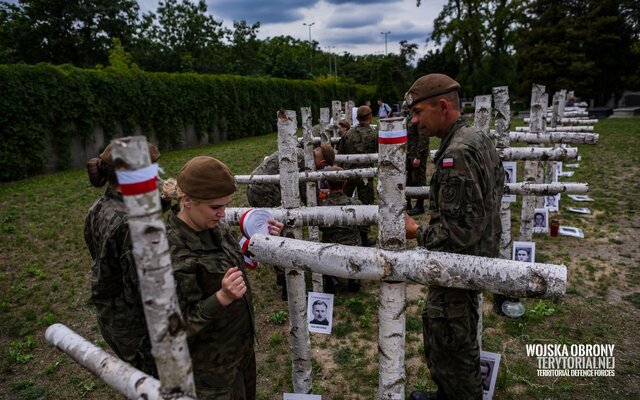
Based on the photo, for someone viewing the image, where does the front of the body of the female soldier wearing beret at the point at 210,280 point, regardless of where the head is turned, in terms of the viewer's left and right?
facing the viewer and to the right of the viewer

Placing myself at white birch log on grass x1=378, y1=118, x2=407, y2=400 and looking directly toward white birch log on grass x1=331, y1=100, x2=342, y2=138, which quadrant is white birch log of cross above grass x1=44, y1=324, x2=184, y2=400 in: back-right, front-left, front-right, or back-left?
back-left

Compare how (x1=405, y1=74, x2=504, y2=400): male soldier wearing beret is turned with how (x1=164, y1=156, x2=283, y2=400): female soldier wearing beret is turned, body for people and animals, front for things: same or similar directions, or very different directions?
very different directions

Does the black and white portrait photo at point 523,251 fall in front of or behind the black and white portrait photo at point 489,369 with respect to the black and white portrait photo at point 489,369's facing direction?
behind

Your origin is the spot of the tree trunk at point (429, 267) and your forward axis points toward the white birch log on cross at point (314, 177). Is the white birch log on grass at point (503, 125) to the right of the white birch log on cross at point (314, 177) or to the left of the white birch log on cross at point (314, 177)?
right

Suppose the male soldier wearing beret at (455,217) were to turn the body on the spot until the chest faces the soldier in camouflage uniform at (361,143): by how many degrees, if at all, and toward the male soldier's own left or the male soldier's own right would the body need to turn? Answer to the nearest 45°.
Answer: approximately 90° to the male soldier's own right

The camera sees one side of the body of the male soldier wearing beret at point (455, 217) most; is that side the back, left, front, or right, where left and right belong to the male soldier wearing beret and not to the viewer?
left

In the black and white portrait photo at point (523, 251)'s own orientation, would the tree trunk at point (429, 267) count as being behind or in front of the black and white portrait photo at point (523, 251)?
in front

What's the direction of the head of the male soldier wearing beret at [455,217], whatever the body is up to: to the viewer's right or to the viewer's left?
to the viewer's left

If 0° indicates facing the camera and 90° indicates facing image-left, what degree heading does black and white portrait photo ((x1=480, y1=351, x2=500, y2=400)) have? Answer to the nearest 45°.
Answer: approximately 0°

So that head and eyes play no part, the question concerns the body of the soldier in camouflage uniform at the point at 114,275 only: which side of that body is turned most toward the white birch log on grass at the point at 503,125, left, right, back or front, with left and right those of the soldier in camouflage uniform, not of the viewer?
front

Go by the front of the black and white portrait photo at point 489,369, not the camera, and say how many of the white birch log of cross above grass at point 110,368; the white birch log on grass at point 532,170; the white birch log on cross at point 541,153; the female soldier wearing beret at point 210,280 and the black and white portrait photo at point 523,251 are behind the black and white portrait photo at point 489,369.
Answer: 3

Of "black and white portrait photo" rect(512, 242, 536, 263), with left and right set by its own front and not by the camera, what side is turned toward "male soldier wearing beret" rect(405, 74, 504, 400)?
front

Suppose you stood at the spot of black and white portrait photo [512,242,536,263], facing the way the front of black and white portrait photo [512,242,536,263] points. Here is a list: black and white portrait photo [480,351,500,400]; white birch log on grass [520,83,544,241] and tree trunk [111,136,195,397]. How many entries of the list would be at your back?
1
